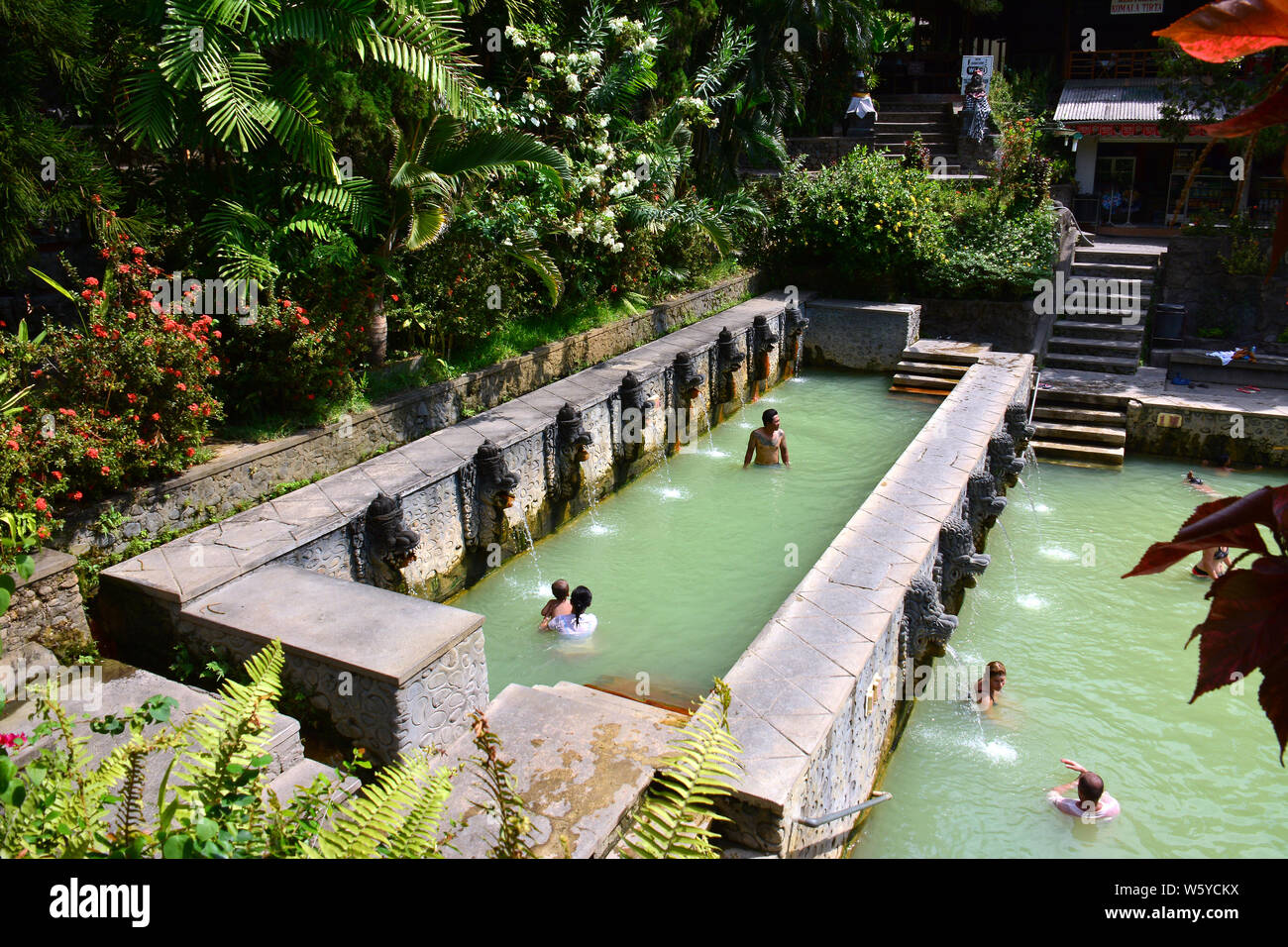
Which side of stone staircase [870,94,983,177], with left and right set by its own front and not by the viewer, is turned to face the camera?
front

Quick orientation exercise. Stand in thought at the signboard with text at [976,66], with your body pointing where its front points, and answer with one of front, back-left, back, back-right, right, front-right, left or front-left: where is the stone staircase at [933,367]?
front

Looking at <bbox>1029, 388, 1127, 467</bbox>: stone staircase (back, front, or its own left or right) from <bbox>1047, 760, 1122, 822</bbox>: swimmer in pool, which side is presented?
front

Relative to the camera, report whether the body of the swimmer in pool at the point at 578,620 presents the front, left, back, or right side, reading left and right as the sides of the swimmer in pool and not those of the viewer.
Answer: back

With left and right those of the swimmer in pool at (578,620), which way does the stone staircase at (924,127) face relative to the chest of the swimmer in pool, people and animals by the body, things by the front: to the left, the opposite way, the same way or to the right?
the opposite way

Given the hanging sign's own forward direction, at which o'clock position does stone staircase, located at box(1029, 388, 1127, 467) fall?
The stone staircase is roughly at 12 o'clock from the hanging sign.

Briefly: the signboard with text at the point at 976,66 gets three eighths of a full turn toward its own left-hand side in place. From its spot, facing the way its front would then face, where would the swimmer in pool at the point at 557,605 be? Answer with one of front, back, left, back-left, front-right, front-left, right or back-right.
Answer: back-right

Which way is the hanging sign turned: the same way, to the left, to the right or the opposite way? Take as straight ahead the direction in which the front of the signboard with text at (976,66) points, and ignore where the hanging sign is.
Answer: the same way

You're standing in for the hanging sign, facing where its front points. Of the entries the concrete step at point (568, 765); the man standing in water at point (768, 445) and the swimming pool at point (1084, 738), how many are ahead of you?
3

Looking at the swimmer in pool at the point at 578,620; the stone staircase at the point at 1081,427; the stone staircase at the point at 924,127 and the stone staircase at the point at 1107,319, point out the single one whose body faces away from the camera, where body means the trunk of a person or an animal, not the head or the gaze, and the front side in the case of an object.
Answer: the swimmer in pool

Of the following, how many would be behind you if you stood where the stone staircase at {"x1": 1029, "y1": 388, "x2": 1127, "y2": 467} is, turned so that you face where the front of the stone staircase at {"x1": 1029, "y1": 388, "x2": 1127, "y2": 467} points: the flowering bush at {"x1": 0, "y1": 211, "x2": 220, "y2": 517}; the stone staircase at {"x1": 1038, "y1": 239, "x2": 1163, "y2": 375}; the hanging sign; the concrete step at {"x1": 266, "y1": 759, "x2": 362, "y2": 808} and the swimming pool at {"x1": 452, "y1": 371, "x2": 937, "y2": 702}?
2

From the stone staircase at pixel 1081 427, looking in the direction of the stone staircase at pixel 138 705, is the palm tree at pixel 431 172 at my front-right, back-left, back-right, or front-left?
front-right

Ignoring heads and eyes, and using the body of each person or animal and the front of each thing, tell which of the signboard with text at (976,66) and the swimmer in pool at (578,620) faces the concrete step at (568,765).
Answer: the signboard with text

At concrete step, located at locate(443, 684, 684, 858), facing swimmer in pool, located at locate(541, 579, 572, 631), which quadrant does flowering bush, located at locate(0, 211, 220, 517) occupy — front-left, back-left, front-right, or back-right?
front-left

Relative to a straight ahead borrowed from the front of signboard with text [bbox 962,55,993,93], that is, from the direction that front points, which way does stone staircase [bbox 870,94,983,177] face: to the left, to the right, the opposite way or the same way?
the same way

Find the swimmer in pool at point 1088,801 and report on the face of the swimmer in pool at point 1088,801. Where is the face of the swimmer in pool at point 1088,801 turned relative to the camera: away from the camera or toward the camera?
away from the camera

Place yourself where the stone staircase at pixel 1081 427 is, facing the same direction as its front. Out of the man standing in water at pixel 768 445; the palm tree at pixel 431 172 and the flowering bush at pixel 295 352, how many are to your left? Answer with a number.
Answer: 0

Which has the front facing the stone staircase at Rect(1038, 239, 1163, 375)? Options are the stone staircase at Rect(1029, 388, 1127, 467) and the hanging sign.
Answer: the hanging sign

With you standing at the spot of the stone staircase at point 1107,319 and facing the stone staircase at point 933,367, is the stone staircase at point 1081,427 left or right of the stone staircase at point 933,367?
left

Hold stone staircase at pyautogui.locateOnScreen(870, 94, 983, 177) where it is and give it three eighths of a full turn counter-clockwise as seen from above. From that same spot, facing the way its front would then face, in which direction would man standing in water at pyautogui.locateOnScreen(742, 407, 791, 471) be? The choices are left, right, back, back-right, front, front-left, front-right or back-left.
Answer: back-right

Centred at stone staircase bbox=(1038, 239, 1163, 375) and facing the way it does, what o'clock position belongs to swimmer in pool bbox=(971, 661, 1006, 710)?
The swimmer in pool is roughly at 12 o'clock from the stone staircase.
